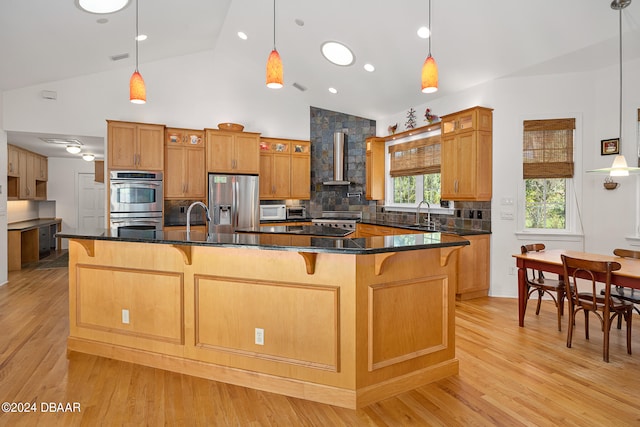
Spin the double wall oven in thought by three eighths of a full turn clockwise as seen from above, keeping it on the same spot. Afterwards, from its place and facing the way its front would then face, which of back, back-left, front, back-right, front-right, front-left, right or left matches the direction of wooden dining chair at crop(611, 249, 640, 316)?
back

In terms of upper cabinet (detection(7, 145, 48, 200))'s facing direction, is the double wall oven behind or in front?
in front

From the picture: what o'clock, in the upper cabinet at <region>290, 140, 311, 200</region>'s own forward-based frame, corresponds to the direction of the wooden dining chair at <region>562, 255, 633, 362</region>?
The wooden dining chair is roughly at 11 o'clock from the upper cabinet.

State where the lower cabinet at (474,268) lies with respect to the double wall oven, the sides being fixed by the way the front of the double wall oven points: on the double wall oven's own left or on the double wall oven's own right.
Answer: on the double wall oven's own left

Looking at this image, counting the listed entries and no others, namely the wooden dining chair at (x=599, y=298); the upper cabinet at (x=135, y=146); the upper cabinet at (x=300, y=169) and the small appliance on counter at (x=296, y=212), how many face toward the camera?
3

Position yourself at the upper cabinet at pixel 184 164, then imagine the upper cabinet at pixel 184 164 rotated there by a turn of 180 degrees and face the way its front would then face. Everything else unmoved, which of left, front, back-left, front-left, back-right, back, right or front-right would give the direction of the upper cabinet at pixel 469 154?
back-right

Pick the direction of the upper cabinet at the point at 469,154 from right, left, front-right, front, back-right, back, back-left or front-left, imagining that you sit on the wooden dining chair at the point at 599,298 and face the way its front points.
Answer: left

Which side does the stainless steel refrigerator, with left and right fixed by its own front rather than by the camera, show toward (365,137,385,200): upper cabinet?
left

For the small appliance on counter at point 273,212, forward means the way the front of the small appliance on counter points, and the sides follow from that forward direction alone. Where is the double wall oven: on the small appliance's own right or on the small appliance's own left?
on the small appliance's own right

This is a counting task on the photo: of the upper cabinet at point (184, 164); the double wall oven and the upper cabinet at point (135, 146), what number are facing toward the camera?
3
